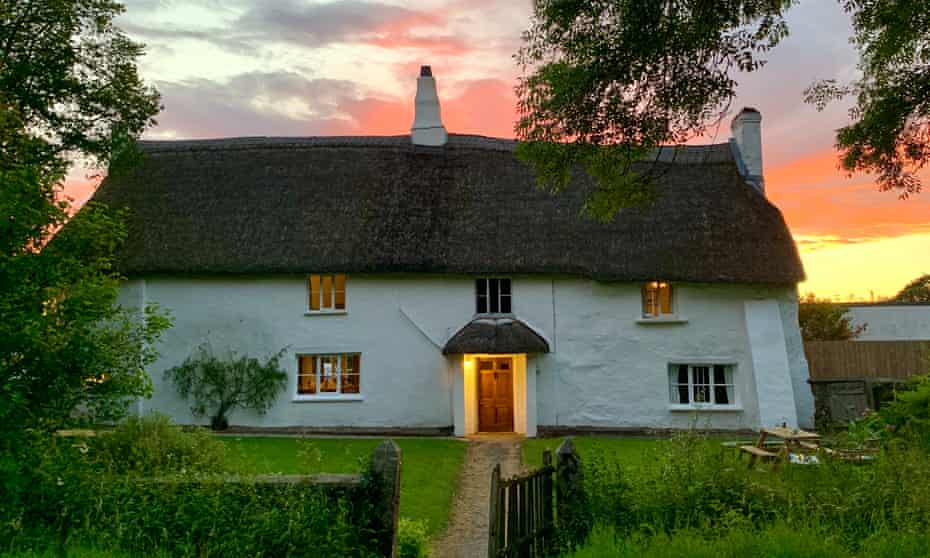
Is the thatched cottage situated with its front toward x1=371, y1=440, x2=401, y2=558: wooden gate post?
yes

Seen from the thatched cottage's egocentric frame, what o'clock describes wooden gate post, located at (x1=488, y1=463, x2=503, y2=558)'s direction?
The wooden gate post is roughly at 12 o'clock from the thatched cottage.

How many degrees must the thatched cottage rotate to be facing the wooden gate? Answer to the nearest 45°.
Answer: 0° — it already faces it

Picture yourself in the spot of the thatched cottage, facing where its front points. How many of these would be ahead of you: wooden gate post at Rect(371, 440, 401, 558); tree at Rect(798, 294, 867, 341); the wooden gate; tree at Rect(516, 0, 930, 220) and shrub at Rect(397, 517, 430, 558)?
4

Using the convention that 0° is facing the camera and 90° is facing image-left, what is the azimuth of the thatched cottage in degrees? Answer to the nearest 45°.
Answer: approximately 0°

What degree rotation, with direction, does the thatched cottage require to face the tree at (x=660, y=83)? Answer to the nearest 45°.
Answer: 0° — it already faces it

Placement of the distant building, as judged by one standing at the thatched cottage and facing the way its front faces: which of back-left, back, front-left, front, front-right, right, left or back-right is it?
back-left

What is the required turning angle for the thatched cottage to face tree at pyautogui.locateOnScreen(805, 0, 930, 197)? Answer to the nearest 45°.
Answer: approximately 45° to its left

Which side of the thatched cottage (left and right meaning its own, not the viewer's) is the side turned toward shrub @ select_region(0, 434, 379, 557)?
front

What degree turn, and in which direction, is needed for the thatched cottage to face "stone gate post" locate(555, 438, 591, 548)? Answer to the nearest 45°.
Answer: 0° — it already faces it

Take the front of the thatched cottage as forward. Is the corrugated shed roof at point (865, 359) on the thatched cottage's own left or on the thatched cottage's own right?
on the thatched cottage's own left

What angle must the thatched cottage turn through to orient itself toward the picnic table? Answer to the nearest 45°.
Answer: approximately 45° to its left
